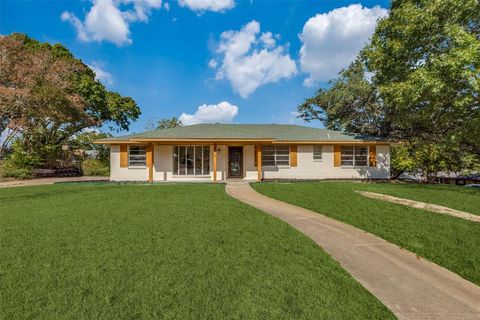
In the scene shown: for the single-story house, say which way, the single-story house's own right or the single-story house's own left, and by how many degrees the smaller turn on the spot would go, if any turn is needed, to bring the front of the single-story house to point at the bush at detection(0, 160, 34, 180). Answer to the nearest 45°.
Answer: approximately 90° to the single-story house's own right

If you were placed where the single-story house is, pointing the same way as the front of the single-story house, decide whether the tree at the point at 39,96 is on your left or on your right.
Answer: on your right

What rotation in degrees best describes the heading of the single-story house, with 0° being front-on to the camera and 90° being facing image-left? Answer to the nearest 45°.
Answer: approximately 0°

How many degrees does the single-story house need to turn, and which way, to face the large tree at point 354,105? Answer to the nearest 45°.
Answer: approximately 135° to its left

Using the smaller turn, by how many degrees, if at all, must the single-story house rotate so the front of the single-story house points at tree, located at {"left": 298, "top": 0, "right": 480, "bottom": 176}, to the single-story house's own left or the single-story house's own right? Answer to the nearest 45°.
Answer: approximately 90° to the single-story house's own left
